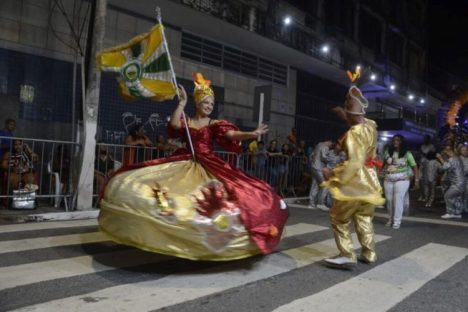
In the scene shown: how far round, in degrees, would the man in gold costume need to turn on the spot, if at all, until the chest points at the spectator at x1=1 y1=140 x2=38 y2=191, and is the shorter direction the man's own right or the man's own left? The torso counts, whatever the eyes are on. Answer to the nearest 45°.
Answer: approximately 45° to the man's own left

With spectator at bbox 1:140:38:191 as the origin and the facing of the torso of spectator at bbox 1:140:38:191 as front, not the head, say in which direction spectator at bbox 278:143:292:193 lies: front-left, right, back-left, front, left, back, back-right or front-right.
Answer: left

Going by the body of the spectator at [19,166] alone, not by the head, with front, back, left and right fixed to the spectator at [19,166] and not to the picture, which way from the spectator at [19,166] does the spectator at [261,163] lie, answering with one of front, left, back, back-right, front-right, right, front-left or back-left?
left

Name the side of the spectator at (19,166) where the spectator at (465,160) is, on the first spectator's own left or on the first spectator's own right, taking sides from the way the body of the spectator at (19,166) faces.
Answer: on the first spectator's own left

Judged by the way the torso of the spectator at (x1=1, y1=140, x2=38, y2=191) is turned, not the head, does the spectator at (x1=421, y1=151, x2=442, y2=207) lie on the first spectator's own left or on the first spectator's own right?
on the first spectator's own left

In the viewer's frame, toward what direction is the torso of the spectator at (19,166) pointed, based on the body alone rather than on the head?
toward the camera

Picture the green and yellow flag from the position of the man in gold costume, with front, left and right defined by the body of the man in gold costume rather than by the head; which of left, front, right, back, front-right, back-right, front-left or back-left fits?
front-left

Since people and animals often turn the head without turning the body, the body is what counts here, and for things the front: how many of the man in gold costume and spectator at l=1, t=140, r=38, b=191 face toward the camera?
1

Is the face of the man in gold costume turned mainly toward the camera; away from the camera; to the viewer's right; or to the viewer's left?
to the viewer's left

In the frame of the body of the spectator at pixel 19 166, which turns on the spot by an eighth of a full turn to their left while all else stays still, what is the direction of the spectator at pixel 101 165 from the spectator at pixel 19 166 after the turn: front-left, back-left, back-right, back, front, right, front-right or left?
front-left

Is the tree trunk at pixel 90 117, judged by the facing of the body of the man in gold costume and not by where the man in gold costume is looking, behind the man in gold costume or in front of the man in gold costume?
in front

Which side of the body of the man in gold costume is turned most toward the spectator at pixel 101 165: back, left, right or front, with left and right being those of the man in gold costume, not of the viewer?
front

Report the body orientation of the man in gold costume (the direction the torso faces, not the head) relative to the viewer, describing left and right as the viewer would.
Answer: facing away from the viewer and to the left of the viewer
